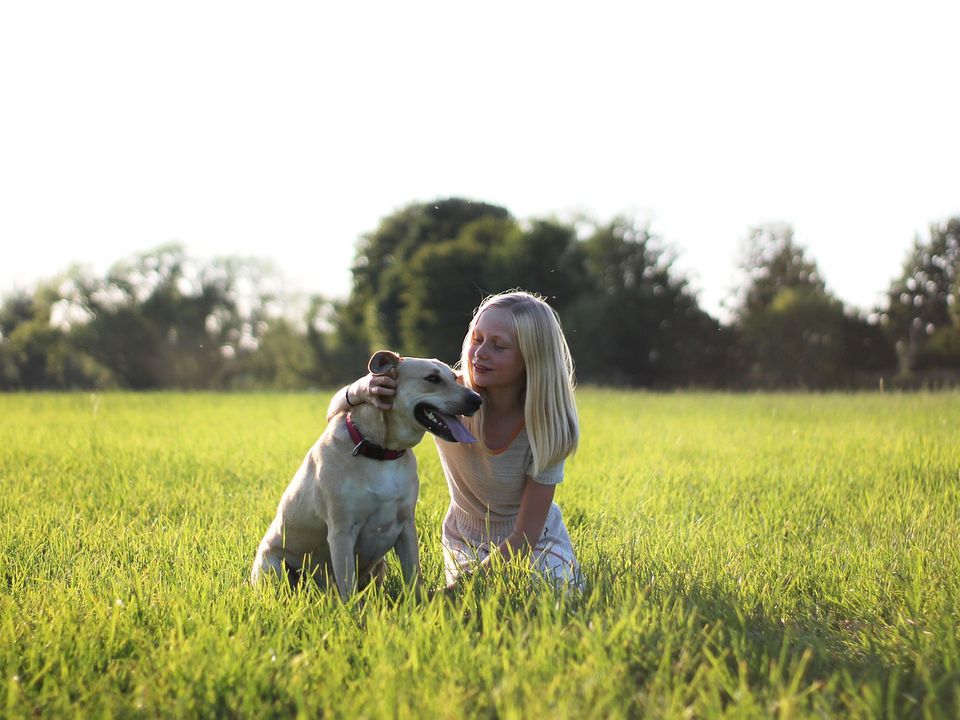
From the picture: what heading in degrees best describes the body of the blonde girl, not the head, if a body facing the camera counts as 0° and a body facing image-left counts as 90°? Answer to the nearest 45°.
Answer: approximately 45°

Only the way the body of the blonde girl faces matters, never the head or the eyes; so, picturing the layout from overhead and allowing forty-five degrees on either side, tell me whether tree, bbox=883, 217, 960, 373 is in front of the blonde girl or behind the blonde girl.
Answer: behind

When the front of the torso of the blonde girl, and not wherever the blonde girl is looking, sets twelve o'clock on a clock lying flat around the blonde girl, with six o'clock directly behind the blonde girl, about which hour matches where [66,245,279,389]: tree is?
The tree is roughly at 4 o'clock from the blonde girl.

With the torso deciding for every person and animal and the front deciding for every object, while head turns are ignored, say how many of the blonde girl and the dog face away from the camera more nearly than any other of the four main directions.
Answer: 0

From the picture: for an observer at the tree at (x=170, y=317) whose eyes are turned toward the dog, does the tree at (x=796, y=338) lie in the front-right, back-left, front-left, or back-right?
front-left

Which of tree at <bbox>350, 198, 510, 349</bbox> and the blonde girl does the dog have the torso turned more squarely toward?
the blonde girl

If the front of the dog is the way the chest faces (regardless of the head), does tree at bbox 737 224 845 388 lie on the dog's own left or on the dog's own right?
on the dog's own left

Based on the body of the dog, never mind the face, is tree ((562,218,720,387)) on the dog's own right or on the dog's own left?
on the dog's own left

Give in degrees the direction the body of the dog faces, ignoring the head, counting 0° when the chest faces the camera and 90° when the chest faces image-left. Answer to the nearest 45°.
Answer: approximately 315°

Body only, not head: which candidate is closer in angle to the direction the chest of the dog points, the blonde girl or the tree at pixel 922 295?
the blonde girl

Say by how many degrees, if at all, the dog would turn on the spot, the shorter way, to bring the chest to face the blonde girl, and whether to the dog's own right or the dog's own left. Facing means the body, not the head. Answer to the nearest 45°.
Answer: approximately 45° to the dog's own left

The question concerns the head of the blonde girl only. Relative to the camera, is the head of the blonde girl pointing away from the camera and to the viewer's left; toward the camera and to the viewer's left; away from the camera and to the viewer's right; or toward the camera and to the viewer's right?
toward the camera and to the viewer's left

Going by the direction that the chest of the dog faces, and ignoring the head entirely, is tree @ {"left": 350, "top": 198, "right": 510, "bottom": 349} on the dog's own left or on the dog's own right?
on the dog's own left
